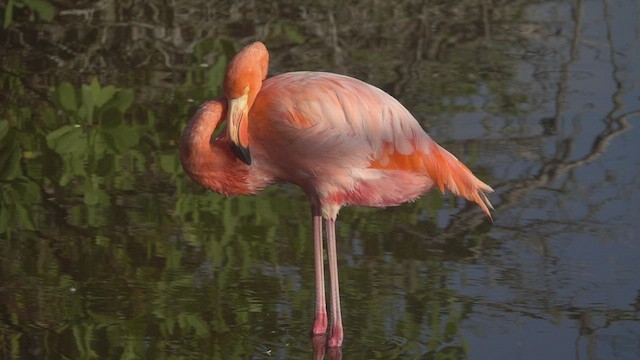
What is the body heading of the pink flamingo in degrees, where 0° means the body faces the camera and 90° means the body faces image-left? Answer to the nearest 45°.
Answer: approximately 90°
